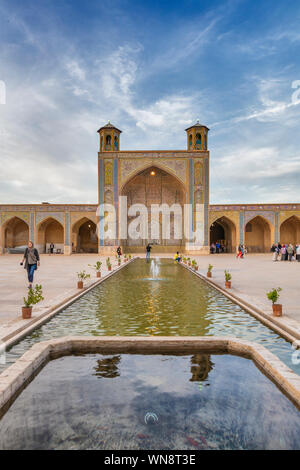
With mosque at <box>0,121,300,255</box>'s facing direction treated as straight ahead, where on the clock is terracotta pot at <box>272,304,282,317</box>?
The terracotta pot is roughly at 12 o'clock from the mosque.

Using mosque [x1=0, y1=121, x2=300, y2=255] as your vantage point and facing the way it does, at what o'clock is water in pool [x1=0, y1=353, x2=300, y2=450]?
The water in pool is roughly at 12 o'clock from the mosque.

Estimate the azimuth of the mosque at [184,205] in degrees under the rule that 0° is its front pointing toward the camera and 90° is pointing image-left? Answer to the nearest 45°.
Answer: approximately 0°

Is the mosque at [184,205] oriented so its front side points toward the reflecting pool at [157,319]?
yes
